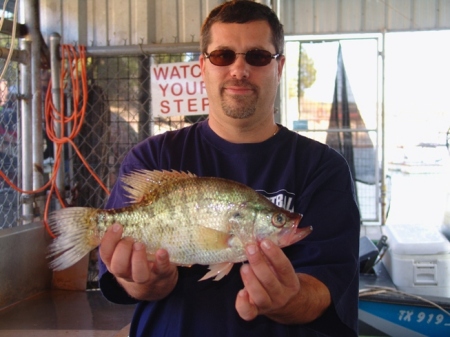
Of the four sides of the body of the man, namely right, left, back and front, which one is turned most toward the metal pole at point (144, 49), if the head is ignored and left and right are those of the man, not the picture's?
back

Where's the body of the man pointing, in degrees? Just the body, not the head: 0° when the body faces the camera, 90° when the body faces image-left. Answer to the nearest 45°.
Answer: approximately 0°

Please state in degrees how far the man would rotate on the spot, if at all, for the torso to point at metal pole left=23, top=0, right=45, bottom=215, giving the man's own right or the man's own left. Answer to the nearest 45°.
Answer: approximately 135° to the man's own right

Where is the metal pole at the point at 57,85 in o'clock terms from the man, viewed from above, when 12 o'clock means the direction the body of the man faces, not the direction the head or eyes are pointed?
The metal pole is roughly at 5 o'clock from the man.

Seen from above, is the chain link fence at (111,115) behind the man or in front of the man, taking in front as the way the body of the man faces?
behind
